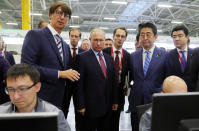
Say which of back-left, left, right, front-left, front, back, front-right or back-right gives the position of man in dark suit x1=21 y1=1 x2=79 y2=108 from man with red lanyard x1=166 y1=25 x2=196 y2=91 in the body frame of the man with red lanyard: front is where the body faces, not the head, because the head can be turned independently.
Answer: front-right

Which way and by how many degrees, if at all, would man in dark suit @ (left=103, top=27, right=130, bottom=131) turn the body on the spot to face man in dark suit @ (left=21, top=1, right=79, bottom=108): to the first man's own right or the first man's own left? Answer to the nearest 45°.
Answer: approximately 45° to the first man's own right

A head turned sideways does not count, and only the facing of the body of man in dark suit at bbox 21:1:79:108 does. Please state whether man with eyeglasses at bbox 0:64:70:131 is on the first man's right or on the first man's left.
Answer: on the first man's right

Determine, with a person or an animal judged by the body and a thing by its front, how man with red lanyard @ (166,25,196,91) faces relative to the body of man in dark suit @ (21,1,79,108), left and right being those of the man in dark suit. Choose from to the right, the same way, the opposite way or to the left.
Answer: to the right

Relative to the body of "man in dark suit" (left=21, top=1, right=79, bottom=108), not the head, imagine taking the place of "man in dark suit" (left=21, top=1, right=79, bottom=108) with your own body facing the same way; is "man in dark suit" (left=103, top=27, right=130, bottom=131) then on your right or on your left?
on your left

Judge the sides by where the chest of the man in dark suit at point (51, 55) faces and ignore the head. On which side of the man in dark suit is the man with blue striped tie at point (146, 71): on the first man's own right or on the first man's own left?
on the first man's own left

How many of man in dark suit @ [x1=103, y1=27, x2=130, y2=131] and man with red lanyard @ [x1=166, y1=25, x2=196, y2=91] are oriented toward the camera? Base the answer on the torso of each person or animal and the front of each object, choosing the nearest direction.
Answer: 2

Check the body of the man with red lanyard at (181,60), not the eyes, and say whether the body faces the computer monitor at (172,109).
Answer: yes

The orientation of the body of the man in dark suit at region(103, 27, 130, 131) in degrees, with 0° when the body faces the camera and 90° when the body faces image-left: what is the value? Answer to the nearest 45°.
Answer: approximately 0°

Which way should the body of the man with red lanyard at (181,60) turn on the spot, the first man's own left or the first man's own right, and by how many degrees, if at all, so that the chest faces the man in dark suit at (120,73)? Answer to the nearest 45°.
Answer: approximately 90° to the first man's own right
